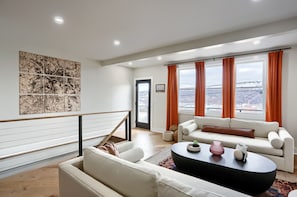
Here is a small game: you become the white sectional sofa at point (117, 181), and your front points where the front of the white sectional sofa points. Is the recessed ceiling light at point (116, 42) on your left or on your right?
on your left

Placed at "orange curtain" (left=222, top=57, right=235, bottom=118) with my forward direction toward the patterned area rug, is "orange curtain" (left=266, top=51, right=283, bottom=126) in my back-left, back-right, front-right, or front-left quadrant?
front-left

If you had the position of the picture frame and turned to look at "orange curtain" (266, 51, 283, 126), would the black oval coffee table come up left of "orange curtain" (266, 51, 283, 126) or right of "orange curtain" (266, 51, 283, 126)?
right

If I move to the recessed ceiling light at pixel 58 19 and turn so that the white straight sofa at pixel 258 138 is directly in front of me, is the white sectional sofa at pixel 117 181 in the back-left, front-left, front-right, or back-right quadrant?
front-right

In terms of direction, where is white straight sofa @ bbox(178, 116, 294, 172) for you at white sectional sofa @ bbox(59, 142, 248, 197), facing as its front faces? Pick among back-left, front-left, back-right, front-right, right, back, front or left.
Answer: front

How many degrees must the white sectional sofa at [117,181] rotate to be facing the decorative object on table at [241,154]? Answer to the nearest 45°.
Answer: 0° — it already faces it

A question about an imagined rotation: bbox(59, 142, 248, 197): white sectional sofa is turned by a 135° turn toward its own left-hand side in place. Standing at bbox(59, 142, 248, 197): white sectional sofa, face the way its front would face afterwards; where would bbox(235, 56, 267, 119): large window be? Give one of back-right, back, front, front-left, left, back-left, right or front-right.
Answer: back-right

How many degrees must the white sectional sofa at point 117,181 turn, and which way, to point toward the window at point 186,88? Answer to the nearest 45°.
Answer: approximately 45° to its left

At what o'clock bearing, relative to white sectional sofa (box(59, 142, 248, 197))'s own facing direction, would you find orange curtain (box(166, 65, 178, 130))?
The orange curtain is roughly at 11 o'clock from the white sectional sofa.

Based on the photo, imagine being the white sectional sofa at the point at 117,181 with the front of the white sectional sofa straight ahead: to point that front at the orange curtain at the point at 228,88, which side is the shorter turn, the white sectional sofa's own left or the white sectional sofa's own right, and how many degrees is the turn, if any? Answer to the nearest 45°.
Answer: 0° — it already faces it

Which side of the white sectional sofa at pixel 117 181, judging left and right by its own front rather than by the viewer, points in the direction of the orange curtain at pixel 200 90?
front

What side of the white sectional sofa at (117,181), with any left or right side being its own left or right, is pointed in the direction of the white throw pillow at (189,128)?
front

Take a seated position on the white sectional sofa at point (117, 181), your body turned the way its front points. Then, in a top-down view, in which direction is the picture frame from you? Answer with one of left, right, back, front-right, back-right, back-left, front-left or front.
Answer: front-left

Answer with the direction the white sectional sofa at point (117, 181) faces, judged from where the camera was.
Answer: facing away from the viewer and to the right of the viewer
